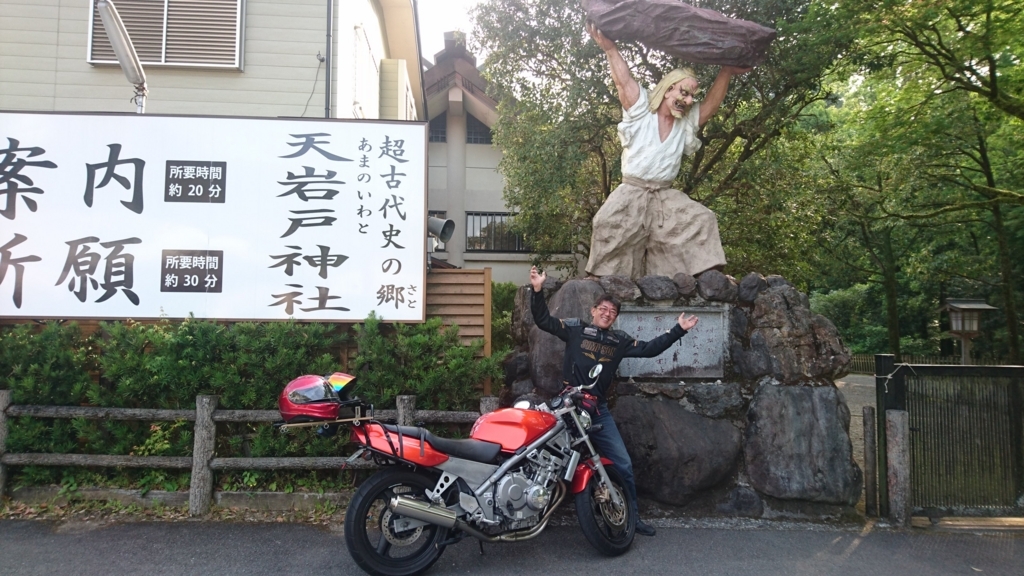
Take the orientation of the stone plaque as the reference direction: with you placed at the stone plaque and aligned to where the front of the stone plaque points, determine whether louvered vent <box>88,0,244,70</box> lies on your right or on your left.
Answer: on your right

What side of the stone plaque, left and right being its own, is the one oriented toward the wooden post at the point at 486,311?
right

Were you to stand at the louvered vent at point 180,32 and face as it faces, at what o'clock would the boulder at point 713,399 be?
The boulder is roughly at 11 o'clock from the louvered vent.

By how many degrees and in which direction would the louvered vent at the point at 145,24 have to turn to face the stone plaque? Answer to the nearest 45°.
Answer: approximately 45° to its left

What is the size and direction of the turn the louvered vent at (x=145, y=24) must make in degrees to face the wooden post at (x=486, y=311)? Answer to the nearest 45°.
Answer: approximately 45° to its left

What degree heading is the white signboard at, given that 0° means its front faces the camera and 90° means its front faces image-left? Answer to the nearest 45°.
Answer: approximately 0°

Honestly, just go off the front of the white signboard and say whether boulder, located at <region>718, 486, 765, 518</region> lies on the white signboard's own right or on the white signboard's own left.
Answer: on the white signboard's own left
